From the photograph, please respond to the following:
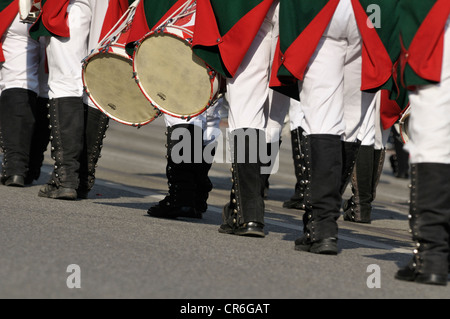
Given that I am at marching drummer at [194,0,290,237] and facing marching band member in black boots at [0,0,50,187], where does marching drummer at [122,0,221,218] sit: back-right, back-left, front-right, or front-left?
front-right

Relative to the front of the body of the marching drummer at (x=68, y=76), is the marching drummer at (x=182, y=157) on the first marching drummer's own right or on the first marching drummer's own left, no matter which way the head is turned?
on the first marching drummer's own right

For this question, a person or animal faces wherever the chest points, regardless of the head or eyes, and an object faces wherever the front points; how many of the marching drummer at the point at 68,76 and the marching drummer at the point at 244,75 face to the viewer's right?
0
